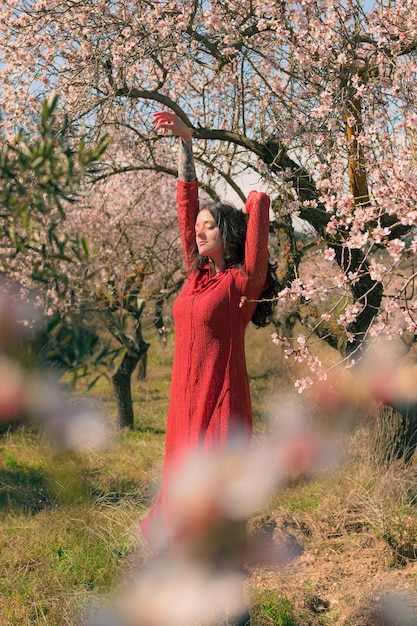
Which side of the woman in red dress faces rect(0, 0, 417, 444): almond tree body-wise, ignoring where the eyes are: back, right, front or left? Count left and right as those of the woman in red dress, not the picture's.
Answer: back

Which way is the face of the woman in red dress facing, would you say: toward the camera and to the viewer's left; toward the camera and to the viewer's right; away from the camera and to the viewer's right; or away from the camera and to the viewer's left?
toward the camera and to the viewer's left
